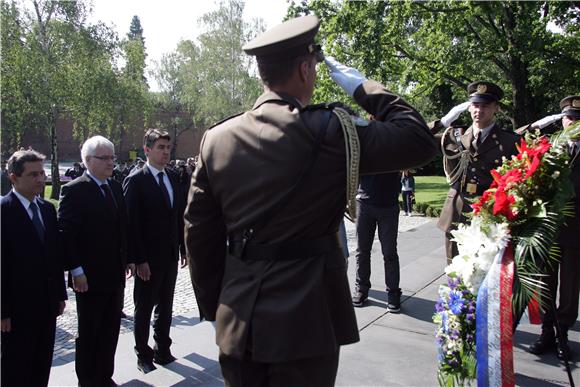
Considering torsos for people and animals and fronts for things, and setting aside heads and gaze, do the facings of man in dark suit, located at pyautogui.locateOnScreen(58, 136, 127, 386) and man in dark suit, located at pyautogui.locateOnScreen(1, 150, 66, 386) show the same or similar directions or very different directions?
same or similar directions

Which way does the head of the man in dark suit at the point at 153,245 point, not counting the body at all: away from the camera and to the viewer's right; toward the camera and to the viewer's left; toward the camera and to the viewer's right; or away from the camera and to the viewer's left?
toward the camera and to the viewer's right

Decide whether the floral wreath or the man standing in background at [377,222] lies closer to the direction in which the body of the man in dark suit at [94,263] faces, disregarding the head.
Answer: the floral wreath

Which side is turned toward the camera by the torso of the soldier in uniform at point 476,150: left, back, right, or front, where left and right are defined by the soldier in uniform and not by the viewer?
front

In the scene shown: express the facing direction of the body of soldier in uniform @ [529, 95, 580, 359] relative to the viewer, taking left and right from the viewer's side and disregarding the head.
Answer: facing the viewer and to the left of the viewer

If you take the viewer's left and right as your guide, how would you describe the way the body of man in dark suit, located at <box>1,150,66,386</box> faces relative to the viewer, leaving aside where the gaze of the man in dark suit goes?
facing the viewer and to the right of the viewer

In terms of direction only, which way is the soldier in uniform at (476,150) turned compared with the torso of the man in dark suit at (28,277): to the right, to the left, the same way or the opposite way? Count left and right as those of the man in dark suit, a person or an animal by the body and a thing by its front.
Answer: to the right

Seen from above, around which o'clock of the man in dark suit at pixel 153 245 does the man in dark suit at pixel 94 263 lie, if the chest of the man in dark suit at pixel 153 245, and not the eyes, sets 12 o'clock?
the man in dark suit at pixel 94 263 is roughly at 3 o'clock from the man in dark suit at pixel 153 245.

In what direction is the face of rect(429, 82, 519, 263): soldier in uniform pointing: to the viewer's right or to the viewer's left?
to the viewer's left

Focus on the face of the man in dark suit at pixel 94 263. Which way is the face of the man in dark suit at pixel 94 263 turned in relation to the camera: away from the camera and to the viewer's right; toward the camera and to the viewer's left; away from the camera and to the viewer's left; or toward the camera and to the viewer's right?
toward the camera and to the viewer's right

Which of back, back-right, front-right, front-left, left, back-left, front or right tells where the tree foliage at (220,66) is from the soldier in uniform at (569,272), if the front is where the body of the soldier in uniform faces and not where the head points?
right

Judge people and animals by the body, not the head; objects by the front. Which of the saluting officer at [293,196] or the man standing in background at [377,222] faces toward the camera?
the man standing in background
